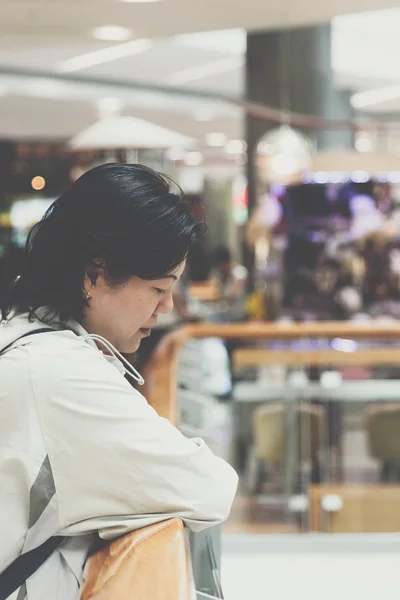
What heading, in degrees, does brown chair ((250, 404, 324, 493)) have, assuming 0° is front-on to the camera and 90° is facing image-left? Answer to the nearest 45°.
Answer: approximately 180°

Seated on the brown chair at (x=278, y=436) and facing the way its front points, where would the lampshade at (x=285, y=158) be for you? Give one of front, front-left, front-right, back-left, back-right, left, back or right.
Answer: front

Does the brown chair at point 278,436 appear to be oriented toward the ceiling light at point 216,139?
yes

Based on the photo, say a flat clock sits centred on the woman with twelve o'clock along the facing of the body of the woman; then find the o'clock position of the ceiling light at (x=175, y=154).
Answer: The ceiling light is roughly at 9 o'clock from the woman.

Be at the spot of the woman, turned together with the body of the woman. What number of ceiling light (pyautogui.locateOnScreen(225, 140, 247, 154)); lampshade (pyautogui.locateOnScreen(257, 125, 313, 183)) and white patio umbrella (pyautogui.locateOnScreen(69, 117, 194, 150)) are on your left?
3

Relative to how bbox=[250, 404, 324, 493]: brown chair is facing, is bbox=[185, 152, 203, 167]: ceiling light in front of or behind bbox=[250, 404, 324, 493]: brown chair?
in front

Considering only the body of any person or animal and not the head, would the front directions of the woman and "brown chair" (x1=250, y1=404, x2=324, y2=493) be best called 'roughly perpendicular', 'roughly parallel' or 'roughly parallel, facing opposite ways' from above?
roughly perpendicular

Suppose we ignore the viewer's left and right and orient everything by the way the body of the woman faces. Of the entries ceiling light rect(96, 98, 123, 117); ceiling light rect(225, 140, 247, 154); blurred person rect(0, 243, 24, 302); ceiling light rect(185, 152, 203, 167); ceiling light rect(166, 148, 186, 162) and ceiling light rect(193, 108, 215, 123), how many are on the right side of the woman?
0

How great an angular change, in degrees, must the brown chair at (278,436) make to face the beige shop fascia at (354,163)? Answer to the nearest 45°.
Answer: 0° — it already faces it

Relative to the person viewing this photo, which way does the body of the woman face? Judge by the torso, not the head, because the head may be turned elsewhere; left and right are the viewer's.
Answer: facing to the right of the viewer

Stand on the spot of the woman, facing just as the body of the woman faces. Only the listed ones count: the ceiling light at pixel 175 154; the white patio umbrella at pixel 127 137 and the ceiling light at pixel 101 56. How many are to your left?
3

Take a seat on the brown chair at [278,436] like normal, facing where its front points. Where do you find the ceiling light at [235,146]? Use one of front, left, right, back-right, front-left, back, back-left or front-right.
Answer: front

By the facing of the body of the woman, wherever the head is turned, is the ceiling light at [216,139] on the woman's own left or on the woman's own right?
on the woman's own left

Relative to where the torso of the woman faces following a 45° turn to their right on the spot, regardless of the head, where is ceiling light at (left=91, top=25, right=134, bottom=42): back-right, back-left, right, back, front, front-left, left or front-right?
back-left
